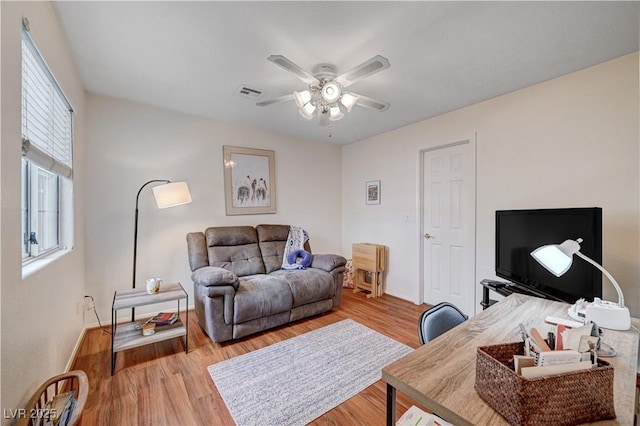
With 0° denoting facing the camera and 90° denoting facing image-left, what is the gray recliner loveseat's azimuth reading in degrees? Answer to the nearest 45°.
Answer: approximately 315°

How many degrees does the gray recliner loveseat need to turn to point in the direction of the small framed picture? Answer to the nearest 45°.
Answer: approximately 90° to its left

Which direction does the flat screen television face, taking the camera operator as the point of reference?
facing the viewer and to the left of the viewer

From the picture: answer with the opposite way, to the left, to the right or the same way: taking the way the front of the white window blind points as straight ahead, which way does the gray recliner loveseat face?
to the right

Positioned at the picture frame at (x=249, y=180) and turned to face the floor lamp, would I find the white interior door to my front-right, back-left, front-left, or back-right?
back-left

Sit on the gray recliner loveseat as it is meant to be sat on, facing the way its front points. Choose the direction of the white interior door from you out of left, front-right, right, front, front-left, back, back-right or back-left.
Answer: front-left

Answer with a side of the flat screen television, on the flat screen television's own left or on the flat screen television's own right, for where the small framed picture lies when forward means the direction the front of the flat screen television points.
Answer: on the flat screen television's own right

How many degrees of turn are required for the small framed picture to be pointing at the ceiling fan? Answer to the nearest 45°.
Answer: approximately 45° to its left

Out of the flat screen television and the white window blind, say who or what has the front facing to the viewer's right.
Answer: the white window blind

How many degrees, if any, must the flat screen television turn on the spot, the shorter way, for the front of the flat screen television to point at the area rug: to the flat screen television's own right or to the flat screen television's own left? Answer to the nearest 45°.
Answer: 0° — it already faces it

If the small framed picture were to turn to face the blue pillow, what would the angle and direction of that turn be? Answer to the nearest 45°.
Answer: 0° — it already faces it

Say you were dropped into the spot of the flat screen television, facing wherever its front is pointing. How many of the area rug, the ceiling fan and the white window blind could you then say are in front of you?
3

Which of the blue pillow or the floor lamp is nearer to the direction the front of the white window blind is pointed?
the blue pillow

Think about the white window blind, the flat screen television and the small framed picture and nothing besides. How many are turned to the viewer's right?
1

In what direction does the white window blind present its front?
to the viewer's right
